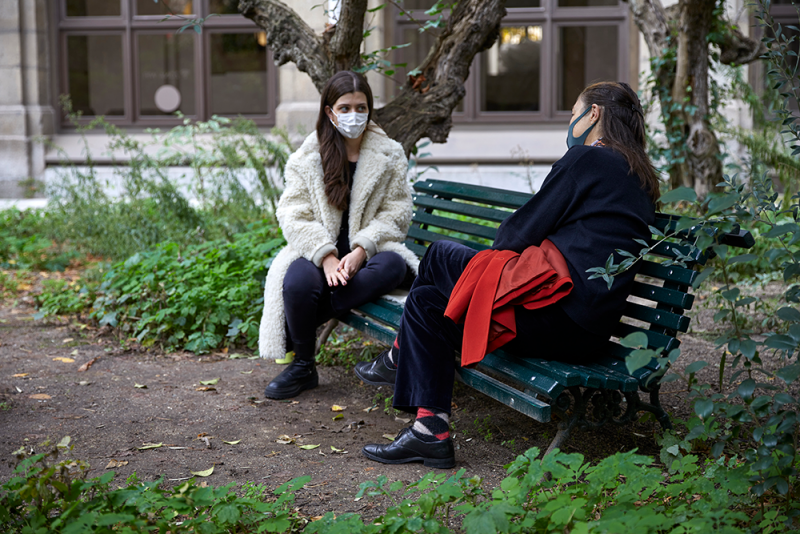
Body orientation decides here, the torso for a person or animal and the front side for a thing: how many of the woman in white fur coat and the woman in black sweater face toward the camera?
1

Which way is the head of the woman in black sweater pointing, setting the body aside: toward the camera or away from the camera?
away from the camera

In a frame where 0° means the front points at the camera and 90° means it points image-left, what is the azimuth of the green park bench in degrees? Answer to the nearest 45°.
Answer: approximately 45°

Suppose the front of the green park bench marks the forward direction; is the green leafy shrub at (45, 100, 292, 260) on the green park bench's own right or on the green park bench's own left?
on the green park bench's own right

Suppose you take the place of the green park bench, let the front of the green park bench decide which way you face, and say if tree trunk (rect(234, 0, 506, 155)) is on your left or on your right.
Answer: on your right

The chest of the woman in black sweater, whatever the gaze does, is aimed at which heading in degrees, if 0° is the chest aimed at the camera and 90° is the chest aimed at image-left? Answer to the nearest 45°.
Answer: approximately 90°

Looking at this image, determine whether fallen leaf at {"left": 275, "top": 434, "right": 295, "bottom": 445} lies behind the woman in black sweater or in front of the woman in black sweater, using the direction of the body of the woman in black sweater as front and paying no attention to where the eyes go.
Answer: in front

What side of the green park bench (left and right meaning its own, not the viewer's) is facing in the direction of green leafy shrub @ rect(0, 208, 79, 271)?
right

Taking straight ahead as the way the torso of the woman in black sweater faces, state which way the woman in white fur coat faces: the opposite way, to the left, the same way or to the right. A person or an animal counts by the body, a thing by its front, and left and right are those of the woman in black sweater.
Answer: to the left
